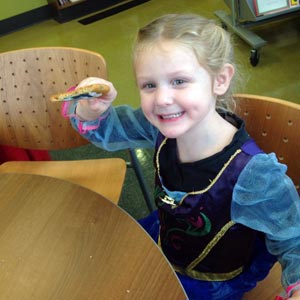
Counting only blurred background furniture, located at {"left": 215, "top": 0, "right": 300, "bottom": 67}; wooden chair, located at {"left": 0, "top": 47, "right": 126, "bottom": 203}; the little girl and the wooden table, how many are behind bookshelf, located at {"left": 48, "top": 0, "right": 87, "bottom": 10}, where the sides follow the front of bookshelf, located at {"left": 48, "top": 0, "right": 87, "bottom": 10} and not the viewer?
0

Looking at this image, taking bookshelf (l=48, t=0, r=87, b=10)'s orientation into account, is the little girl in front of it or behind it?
in front

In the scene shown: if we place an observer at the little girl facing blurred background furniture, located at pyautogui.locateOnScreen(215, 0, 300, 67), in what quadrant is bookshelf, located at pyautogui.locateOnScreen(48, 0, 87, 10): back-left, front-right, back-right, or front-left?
front-left

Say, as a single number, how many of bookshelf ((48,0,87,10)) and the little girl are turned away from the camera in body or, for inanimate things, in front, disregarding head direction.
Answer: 0

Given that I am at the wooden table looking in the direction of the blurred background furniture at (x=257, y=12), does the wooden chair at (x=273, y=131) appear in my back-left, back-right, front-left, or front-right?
front-right

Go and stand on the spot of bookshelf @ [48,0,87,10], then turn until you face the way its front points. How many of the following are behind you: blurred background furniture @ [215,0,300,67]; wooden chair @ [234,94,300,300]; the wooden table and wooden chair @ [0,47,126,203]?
0

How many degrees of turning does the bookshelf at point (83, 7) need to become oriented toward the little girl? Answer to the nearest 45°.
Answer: approximately 45° to its right

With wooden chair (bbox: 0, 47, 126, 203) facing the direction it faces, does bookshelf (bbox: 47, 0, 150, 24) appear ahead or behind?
behind

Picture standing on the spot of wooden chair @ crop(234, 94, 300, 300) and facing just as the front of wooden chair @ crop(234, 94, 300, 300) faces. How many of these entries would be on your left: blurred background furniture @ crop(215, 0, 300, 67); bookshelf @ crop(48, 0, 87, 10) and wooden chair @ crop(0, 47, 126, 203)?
0

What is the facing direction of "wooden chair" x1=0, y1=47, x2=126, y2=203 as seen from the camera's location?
facing the viewer

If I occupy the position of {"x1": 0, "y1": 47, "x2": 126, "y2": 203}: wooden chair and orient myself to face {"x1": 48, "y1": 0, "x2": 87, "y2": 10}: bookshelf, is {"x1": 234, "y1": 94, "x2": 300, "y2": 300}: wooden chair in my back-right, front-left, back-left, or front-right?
back-right

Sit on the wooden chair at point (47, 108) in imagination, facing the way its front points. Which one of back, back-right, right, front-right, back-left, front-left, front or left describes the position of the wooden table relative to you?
front

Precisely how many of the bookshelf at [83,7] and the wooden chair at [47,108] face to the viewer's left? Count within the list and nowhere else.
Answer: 0
